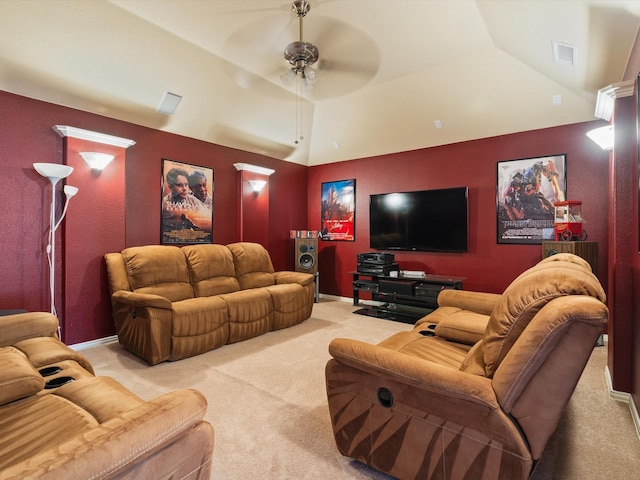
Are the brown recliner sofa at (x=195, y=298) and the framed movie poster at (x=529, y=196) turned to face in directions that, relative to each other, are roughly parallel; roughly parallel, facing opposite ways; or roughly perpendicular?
roughly perpendicular

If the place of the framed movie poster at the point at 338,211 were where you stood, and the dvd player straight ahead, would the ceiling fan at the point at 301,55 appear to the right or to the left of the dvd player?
right

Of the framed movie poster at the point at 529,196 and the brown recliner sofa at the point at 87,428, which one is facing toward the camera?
the framed movie poster

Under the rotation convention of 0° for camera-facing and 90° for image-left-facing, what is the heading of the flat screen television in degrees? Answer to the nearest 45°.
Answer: approximately 45°

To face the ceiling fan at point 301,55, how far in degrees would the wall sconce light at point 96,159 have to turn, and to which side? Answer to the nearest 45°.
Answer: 0° — it already faces it

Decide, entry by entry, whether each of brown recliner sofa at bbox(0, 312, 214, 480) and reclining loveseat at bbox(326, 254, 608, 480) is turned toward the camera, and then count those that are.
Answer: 0

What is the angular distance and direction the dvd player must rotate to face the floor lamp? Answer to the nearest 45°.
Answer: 0° — it already faces it

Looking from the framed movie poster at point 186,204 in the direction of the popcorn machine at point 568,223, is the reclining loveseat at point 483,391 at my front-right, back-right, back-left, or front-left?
front-right

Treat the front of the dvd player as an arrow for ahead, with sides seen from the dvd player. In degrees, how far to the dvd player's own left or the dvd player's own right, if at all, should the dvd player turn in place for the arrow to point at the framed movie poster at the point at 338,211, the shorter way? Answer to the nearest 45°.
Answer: approximately 90° to the dvd player's own right

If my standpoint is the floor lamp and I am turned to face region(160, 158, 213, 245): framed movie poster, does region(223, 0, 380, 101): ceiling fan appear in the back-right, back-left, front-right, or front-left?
front-right

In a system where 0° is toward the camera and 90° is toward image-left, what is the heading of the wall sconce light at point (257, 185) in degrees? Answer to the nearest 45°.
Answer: approximately 315°

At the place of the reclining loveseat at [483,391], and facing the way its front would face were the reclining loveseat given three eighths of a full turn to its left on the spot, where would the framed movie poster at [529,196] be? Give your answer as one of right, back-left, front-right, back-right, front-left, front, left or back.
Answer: back

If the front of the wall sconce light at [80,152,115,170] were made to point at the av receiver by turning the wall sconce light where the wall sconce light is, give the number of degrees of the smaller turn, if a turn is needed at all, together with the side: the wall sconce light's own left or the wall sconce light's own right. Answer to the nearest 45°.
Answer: approximately 45° to the wall sconce light's own left

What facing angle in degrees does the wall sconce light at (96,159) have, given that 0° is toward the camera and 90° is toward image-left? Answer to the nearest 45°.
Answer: approximately 315°

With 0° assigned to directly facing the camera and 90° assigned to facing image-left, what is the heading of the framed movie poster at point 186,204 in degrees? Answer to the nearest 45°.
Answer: approximately 315°

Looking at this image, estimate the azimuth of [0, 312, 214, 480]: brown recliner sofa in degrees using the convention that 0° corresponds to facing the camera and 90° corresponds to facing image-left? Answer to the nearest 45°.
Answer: approximately 225°

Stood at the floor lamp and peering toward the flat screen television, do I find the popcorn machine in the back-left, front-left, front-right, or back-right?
front-right
